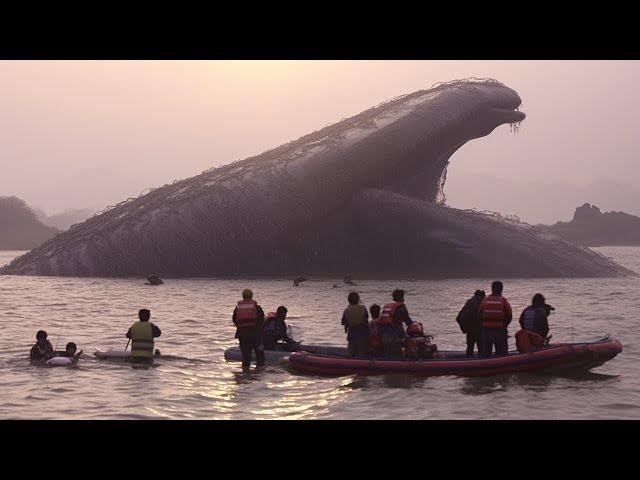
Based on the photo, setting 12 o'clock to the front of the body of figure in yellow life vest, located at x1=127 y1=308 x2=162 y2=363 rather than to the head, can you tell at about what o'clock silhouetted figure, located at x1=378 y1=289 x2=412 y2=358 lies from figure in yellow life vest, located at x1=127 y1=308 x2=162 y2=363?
silhouetted figure, located at x1=378 y1=289 x2=412 y2=358 is roughly at 4 o'clock from figure in yellow life vest, located at x1=127 y1=308 x2=162 y2=363.

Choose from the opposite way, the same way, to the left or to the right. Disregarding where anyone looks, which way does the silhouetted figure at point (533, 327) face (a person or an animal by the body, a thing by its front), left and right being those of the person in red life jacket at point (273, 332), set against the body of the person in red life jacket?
the same way

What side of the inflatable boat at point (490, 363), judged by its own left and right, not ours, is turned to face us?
right

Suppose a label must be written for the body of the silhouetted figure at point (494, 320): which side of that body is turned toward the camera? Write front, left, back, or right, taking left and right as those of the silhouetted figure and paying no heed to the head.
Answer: back

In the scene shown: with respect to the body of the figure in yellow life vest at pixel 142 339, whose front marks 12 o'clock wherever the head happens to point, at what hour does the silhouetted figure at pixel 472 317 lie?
the silhouetted figure at pixel 472 317 is roughly at 4 o'clock from the figure in yellow life vest at pixel 142 339.

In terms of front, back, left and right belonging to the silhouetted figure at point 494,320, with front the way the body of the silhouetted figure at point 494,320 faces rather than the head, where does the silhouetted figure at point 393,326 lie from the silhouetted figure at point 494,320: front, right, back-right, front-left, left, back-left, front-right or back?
left

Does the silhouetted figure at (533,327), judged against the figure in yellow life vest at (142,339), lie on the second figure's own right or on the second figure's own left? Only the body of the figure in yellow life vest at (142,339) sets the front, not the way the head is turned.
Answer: on the second figure's own right

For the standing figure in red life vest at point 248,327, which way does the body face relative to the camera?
away from the camera

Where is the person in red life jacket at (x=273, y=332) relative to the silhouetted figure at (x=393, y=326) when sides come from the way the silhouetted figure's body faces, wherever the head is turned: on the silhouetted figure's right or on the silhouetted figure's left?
on the silhouetted figure's left

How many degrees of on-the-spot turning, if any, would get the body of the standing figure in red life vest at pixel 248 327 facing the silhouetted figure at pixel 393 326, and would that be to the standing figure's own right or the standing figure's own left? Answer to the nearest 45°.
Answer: approximately 135° to the standing figure's own right

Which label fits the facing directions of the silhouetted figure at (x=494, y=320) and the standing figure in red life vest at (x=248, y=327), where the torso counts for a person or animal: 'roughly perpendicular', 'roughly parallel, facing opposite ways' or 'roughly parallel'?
roughly parallel

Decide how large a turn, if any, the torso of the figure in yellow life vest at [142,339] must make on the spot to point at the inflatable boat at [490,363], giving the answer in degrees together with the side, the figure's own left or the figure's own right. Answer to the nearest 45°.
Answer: approximately 135° to the figure's own right

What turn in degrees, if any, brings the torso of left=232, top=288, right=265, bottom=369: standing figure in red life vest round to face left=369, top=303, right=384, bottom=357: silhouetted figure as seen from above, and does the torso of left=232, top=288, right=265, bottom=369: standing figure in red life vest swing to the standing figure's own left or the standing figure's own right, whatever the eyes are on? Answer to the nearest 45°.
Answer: approximately 135° to the standing figure's own right

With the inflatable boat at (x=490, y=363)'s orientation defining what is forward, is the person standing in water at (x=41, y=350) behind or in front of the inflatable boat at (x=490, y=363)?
behind

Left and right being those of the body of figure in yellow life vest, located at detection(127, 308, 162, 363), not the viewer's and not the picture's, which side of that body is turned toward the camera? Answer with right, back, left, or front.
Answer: back

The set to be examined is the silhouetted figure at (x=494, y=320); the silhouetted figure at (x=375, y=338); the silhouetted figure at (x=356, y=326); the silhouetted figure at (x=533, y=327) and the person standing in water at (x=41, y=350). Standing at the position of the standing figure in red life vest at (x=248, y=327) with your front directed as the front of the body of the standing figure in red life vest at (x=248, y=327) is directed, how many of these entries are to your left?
1

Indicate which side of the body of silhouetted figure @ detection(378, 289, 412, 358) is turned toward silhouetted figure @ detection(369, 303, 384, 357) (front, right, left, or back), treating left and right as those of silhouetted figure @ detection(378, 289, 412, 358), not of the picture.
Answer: left

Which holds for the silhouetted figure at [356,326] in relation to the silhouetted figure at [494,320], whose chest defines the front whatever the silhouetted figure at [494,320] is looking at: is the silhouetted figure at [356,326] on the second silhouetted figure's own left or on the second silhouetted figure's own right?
on the second silhouetted figure's own left
